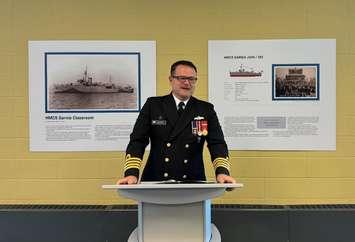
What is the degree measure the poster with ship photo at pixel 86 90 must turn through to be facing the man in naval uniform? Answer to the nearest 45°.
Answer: approximately 45° to its left

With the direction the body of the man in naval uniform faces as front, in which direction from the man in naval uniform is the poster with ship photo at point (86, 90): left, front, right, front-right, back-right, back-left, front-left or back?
back-right

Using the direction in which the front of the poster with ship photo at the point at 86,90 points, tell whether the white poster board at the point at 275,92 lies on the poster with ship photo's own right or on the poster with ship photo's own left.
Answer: on the poster with ship photo's own left

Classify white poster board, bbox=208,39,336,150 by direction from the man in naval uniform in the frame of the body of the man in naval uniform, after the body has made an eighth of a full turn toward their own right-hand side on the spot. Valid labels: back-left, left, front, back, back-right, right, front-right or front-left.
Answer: back

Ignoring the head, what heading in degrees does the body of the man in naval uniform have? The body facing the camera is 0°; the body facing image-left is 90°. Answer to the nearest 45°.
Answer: approximately 0°

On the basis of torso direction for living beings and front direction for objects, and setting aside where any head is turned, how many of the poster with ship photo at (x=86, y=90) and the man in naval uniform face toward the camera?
2
